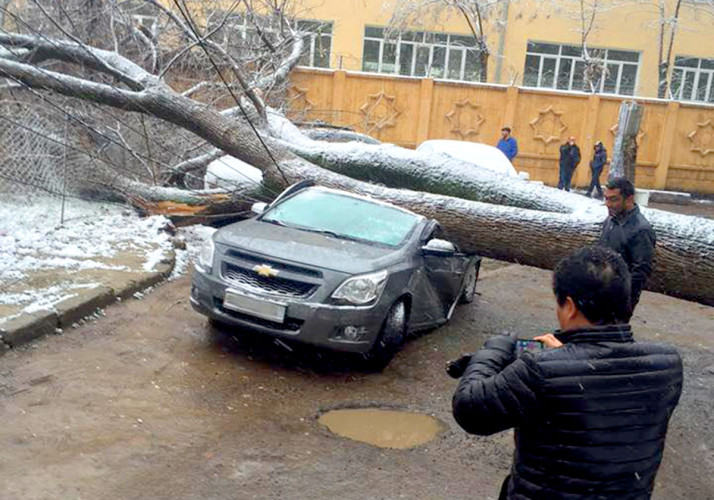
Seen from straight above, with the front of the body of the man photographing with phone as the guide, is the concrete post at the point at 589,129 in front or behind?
in front

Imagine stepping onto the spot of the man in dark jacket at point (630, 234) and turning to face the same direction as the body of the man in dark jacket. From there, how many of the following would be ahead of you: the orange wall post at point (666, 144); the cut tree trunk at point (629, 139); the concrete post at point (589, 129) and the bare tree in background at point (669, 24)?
0

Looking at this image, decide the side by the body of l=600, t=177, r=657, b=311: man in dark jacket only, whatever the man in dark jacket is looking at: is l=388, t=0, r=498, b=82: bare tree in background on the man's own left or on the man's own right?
on the man's own right

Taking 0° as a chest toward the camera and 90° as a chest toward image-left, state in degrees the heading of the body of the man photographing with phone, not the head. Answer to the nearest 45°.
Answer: approximately 135°

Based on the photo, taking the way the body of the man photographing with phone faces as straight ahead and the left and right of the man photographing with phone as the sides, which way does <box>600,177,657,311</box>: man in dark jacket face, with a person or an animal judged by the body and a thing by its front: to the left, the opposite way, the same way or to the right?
to the left

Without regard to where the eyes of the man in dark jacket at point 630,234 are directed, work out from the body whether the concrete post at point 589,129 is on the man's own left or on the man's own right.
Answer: on the man's own right

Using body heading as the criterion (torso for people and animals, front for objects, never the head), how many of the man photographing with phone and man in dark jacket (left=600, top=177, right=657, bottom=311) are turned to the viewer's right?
0

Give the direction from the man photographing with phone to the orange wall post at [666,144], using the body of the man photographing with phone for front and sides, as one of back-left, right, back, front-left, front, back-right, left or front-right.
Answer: front-right

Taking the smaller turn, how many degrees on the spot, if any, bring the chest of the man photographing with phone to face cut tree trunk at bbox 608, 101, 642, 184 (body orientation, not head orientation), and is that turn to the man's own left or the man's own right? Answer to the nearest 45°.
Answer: approximately 45° to the man's own right

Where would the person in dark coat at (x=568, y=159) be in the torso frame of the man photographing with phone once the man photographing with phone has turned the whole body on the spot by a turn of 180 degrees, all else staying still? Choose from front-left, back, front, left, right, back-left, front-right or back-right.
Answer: back-left

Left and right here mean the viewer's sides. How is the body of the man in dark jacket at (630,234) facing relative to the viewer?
facing the viewer and to the left of the viewer

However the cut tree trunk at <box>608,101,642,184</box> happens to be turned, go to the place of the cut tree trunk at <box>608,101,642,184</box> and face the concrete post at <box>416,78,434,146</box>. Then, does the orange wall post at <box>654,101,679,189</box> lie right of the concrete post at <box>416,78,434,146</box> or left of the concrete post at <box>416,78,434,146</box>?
right

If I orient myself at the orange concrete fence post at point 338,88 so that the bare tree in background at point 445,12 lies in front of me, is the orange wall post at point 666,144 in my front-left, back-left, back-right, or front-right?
front-right

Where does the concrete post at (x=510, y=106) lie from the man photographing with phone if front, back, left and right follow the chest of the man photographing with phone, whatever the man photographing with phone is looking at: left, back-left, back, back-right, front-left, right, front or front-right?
front-right

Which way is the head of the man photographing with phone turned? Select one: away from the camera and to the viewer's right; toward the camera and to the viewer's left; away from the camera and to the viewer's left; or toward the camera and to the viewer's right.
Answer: away from the camera and to the viewer's left

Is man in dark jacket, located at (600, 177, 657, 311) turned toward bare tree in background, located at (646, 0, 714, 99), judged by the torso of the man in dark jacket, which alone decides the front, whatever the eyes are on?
no

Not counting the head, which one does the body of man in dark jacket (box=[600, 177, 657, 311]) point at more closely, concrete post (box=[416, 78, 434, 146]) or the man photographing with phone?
the man photographing with phone

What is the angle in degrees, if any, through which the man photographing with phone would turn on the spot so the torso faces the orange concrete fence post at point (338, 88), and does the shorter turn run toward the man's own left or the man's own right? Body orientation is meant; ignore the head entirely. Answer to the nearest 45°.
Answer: approximately 45° to the man's own right

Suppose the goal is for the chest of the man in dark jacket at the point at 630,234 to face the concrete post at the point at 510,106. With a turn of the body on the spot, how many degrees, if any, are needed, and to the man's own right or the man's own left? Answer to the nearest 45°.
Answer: approximately 135° to the man's own right

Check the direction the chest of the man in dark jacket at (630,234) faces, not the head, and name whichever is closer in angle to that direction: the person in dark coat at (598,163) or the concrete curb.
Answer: the concrete curb

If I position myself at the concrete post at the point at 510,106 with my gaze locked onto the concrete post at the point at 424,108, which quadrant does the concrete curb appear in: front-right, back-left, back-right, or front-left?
front-left
